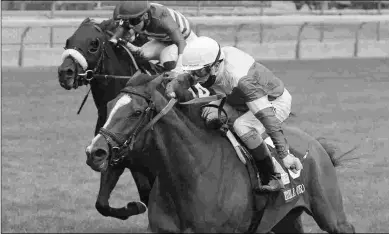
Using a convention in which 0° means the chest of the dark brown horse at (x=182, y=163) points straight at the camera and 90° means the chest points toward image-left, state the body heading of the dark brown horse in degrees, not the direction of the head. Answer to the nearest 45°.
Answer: approximately 45°

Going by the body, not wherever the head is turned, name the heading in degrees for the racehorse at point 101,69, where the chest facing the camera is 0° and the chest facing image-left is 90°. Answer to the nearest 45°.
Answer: approximately 45°

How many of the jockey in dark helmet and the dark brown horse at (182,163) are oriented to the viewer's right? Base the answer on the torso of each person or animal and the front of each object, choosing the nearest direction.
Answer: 0
